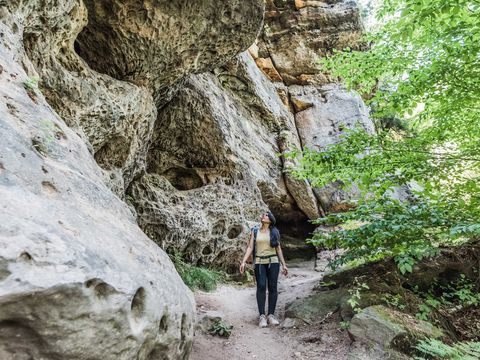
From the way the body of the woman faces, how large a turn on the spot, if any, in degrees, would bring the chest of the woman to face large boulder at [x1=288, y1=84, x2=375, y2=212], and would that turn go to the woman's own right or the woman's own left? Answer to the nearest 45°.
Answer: approximately 180°

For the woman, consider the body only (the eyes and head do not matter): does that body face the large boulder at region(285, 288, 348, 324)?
no

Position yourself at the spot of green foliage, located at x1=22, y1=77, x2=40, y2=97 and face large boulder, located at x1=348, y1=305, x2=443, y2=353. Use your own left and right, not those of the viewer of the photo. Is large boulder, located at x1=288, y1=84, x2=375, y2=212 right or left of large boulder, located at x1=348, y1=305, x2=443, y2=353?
left

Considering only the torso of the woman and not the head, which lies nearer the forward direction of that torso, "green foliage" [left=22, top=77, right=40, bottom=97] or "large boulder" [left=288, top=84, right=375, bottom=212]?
the green foliage

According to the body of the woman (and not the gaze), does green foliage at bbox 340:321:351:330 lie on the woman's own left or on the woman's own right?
on the woman's own left

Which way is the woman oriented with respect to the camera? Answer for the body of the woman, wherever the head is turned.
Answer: toward the camera

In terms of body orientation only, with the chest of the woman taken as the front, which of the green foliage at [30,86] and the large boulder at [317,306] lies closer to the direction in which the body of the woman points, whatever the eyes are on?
the green foliage

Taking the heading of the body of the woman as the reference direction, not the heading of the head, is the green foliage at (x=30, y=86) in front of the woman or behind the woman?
in front

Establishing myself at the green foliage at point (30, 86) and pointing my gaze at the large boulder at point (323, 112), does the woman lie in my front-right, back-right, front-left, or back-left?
front-right

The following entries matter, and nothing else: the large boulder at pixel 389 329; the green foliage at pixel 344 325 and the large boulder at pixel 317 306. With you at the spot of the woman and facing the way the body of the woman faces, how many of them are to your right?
0

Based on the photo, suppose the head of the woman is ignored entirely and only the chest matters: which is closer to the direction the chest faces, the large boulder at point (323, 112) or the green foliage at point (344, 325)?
the green foliage

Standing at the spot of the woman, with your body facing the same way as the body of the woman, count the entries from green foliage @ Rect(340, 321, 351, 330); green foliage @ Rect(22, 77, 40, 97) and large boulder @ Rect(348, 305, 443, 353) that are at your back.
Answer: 0
